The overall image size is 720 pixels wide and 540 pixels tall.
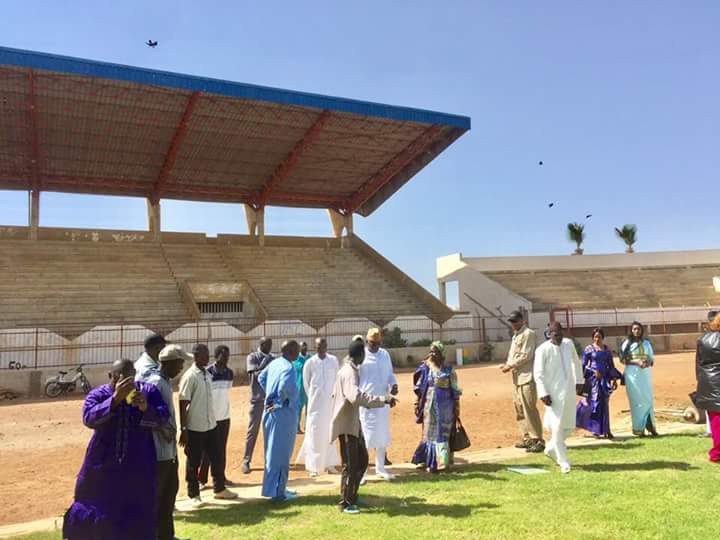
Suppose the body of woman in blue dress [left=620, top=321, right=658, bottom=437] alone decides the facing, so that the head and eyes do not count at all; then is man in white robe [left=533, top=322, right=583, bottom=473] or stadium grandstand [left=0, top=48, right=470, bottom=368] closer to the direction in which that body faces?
the man in white robe

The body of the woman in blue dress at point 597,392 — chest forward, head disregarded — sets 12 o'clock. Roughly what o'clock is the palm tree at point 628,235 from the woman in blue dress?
The palm tree is roughly at 6 o'clock from the woman in blue dress.

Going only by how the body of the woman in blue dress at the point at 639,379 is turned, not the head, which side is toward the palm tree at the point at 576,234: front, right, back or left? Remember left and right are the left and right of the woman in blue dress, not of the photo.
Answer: back

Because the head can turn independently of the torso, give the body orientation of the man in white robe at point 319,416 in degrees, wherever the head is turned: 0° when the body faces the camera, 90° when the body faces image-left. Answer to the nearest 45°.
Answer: approximately 0°

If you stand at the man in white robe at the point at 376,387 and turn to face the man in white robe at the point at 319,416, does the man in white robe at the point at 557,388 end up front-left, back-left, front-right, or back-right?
back-right

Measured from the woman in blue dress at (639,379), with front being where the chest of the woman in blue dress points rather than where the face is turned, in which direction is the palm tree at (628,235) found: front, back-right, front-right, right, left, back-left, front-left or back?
back

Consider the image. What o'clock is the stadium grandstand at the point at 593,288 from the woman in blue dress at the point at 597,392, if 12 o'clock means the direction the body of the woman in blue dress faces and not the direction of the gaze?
The stadium grandstand is roughly at 6 o'clock from the woman in blue dress.

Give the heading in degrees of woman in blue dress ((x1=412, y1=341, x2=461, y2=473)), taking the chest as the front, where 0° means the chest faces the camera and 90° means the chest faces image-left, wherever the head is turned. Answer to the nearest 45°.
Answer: approximately 0°

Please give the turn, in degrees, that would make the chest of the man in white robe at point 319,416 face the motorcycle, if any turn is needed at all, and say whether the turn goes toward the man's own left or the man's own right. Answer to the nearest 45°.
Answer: approximately 135° to the man's own right
